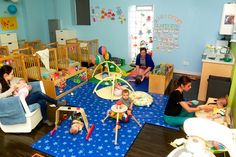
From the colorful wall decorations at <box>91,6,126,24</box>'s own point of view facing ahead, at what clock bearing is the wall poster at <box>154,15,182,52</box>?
The wall poster is roughly at 10 o'clock from the colorful wall decorations.

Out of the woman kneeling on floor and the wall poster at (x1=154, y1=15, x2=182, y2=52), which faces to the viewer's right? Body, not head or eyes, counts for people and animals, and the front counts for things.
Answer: the woman kneeling on floor

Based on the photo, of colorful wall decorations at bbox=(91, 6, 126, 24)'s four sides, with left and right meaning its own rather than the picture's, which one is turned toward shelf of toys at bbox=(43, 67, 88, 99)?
front

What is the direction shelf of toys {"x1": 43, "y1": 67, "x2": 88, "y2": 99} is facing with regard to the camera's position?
facing the viewer and to the right of the viewer

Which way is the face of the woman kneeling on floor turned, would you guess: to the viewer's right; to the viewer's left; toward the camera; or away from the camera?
to the viewer's right

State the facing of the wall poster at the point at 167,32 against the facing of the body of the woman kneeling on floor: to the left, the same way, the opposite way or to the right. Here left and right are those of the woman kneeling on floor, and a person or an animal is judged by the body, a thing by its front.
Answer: to the right

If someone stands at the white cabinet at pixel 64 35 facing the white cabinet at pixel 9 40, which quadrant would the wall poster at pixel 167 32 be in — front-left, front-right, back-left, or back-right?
back-left

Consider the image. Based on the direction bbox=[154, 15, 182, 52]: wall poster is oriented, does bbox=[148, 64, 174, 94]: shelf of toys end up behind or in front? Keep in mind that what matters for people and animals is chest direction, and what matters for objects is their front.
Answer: in front

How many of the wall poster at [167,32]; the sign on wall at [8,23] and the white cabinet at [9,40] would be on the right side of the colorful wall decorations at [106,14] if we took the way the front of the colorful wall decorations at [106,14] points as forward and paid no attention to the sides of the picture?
2

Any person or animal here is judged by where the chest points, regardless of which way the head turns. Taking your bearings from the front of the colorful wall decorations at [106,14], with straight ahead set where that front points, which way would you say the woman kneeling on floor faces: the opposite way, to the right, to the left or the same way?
to the left

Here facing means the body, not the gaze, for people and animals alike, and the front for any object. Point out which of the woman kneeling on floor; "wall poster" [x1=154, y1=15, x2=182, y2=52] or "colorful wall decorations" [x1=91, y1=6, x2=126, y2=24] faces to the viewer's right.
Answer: the woman kneeling on floor

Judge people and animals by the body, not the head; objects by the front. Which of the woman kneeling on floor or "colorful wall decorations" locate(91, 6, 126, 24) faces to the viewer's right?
the woman kneeling on floor

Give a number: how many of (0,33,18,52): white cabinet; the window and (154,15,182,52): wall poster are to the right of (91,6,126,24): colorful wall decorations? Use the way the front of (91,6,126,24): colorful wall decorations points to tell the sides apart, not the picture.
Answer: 1

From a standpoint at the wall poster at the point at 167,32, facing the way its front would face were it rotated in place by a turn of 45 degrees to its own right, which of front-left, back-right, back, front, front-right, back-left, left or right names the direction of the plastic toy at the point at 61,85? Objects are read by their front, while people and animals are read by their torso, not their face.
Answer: front

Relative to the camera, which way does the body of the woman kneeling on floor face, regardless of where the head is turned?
to the viewer's right
